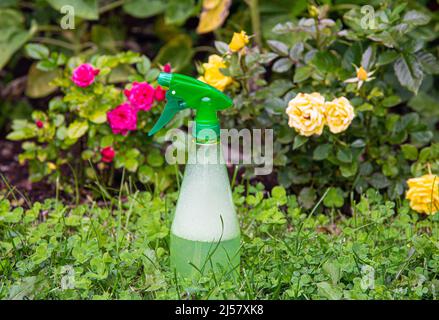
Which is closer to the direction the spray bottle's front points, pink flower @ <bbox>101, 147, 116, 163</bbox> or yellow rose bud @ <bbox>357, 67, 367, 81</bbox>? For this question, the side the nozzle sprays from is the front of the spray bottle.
the pink flower

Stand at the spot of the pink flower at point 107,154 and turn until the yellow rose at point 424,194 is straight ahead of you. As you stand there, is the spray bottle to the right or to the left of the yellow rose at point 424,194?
right

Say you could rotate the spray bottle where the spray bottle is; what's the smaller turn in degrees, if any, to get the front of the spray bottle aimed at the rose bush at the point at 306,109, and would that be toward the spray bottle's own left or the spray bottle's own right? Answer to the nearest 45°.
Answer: approximately 135° to the spray bottle's own right

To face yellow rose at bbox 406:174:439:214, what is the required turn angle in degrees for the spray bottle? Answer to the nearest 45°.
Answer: approximately 135° to its right

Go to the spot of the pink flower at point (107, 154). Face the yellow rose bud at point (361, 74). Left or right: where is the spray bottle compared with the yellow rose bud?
right

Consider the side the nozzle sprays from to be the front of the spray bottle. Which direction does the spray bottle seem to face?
to the viewer's left

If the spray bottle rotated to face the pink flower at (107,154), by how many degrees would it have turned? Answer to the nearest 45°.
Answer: approximately 45° to its right

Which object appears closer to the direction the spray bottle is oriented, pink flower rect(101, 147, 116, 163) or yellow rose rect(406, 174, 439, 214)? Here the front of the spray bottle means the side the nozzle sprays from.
the pink flower

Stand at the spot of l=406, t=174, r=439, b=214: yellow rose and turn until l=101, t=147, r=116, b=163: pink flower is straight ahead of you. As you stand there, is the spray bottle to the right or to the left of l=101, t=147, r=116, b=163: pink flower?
left

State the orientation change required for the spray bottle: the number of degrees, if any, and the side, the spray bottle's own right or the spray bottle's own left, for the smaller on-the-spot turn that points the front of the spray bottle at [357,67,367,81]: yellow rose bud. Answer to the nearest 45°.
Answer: approximately 135° to the spray bottle's own right
